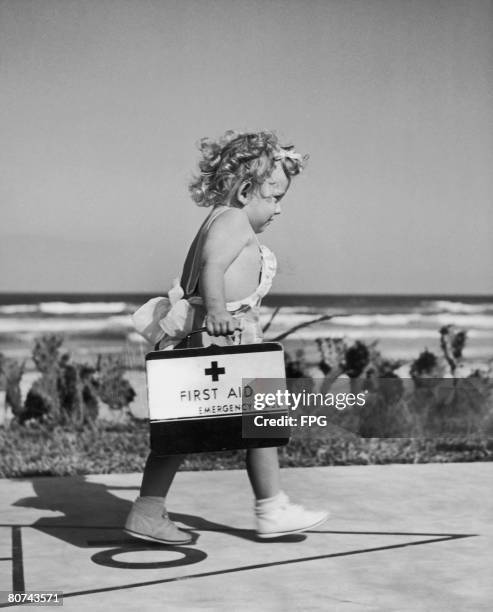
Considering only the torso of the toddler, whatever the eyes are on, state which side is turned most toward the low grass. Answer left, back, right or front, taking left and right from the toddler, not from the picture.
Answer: left

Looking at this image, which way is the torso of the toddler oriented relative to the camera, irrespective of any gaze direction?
to the viewer's right

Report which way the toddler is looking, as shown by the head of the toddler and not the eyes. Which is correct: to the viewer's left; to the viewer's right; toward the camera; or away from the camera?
to the viewer's right
